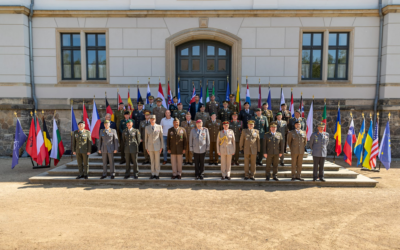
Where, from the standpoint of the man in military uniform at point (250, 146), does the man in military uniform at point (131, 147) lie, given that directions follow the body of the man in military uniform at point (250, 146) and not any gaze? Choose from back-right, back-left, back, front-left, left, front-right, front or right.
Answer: right

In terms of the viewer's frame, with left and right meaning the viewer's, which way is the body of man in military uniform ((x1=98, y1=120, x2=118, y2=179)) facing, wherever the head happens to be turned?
facing the viewer

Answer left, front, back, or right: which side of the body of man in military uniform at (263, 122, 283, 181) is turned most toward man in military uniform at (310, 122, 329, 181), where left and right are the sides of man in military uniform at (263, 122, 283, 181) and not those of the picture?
left

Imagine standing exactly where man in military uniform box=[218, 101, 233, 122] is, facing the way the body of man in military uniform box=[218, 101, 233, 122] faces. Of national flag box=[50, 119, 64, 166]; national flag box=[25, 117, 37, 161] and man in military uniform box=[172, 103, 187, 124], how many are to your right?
3

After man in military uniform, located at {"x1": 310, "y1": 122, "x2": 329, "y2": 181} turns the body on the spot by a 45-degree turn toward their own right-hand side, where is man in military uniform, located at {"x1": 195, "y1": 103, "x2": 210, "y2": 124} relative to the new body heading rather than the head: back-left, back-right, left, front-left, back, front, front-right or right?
front-right

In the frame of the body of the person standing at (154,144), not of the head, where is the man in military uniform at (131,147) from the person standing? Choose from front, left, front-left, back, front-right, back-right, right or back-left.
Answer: right

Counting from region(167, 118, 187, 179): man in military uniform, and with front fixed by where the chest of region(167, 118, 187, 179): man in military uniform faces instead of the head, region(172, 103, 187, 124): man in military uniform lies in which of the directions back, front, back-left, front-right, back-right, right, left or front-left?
back

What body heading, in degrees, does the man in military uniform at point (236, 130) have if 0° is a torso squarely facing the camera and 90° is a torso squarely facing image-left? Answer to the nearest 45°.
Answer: approximately 0°

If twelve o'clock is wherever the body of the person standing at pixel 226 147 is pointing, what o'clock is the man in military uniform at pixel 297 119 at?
The man in military uniform is roughly at 8 o'clock from the person standing.

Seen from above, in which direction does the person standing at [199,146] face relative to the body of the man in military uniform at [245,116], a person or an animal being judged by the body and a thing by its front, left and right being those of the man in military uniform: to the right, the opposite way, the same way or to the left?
the same way

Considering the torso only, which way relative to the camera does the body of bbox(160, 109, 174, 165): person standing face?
toward the camera

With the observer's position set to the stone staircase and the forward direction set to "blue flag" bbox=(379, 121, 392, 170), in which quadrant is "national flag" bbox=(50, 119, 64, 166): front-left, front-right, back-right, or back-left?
back-left

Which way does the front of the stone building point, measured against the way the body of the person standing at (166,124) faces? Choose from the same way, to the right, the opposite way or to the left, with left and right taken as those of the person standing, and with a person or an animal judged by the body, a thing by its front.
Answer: the same way

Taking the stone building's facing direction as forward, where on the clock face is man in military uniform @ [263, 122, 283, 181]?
The man in military uniform is roughly at 11 o'clock from the stone building.

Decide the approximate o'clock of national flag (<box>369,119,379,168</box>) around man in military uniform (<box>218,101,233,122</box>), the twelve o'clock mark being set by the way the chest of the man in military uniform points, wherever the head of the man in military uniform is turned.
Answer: The national flag is roughly at 9 o'clock from the man in military uniform.

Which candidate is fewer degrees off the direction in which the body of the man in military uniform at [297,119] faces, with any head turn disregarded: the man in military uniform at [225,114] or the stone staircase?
the stone staircase
